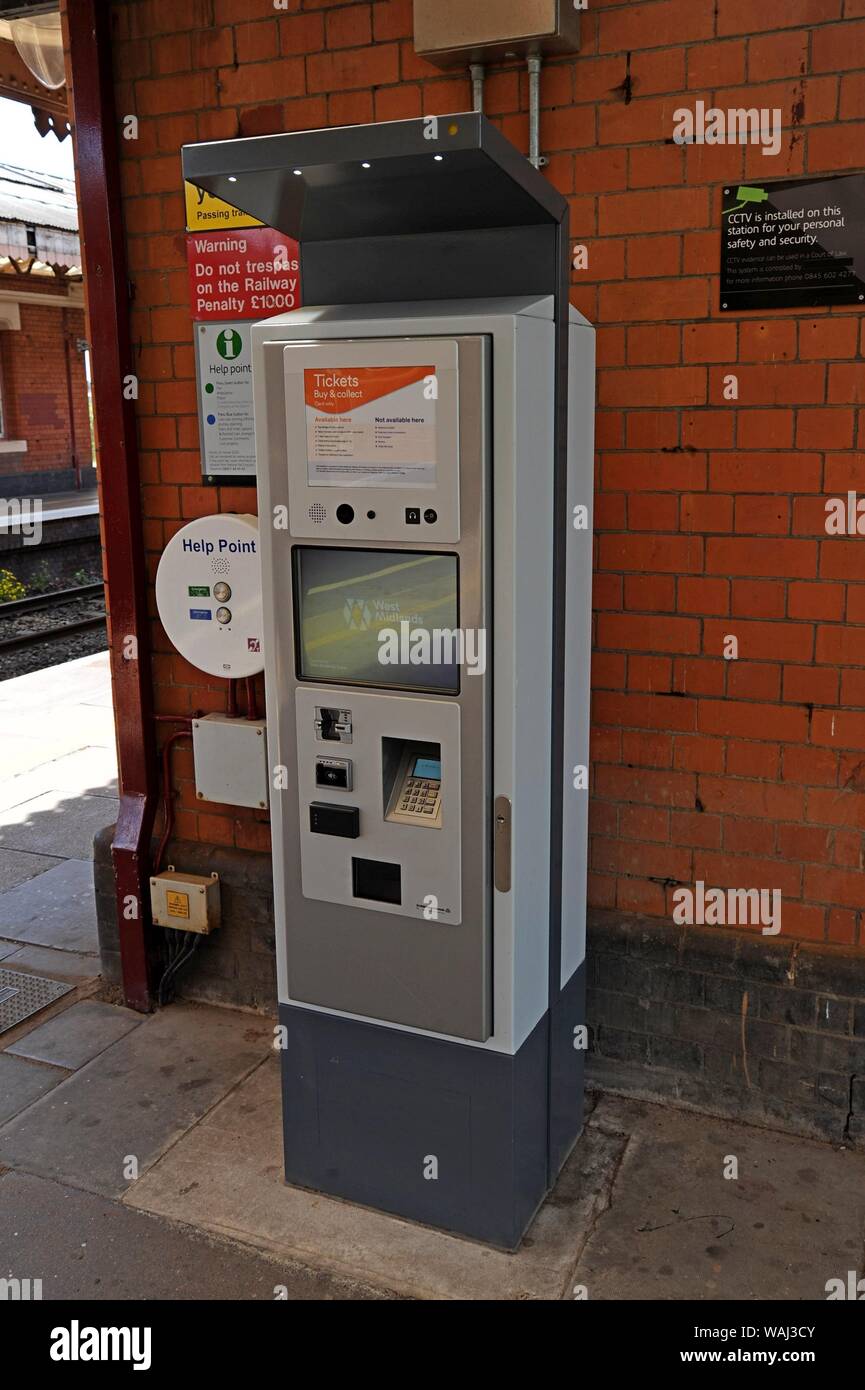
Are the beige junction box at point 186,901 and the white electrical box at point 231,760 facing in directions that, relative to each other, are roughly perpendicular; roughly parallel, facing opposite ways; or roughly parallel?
roughly parallel

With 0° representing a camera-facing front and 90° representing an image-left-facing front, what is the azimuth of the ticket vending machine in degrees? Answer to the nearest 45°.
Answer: approximately 45°

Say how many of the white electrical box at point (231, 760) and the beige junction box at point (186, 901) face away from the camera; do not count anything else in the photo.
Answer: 0

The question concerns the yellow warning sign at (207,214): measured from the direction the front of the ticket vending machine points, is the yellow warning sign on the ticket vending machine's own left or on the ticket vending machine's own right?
on the ticket vending machine's own right

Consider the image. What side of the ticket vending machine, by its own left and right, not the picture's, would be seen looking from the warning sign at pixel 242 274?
right

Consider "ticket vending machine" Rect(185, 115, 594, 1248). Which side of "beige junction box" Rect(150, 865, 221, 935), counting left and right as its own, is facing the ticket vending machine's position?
left

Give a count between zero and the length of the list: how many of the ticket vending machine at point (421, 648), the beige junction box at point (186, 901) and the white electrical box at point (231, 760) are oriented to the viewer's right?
0

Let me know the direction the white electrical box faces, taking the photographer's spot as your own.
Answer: facing the viewer and to the left of the viewer

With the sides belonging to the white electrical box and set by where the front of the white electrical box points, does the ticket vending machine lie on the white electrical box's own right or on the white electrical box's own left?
on the white electrical box's own left

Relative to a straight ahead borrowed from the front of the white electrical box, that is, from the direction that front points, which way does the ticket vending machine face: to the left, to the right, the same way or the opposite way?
the same way

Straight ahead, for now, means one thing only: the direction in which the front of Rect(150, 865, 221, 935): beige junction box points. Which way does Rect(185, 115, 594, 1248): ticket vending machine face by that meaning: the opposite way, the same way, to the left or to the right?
the same way
